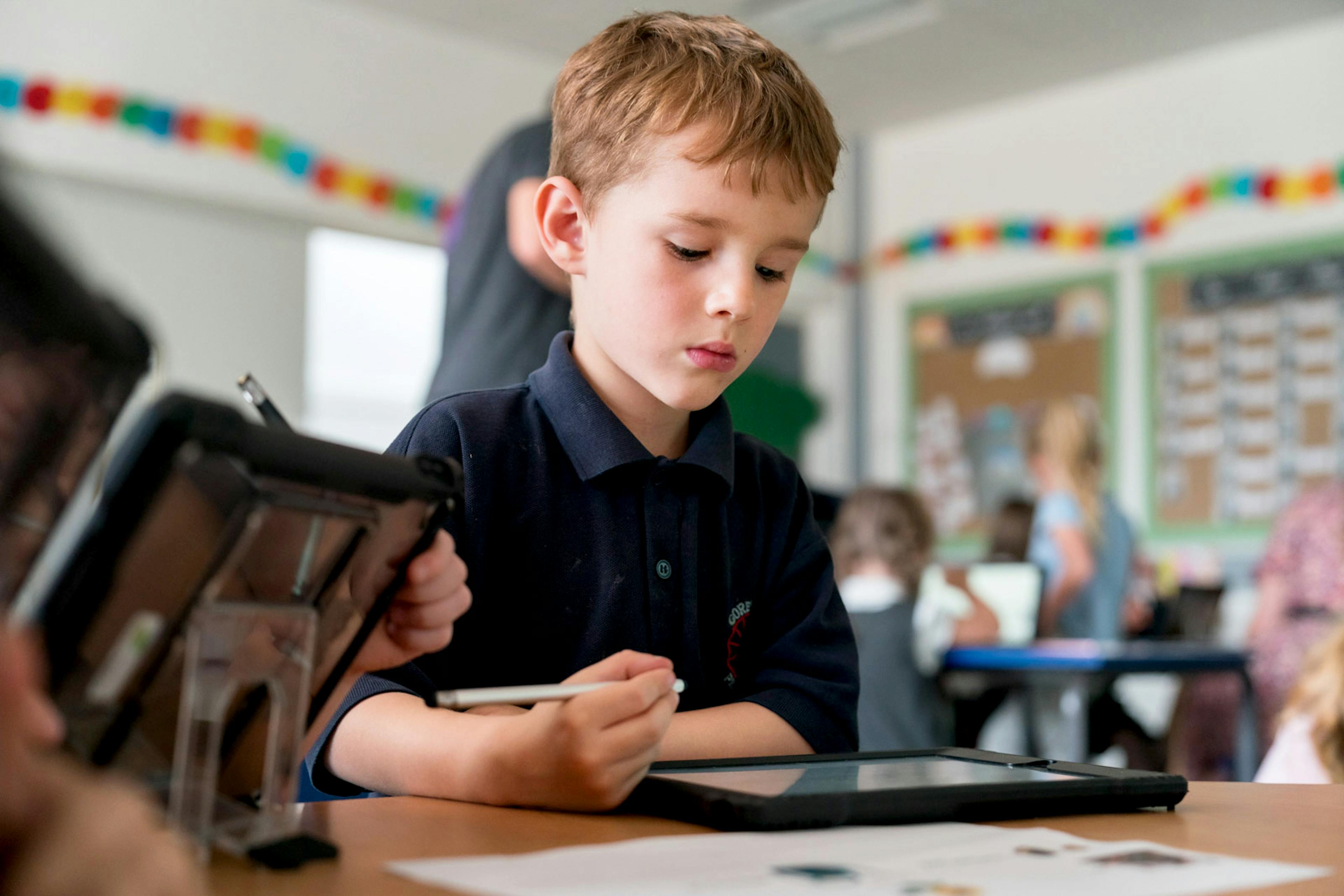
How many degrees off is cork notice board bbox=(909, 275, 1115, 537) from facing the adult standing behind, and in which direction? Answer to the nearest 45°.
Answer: approximately 45° to its left

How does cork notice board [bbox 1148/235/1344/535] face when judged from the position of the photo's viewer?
facing the viewer and to the left of the viewer

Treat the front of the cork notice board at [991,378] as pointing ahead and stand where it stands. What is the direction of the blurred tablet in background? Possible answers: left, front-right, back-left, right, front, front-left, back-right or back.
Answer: front-left

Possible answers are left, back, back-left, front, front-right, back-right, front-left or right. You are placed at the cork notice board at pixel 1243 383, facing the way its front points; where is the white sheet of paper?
front-left

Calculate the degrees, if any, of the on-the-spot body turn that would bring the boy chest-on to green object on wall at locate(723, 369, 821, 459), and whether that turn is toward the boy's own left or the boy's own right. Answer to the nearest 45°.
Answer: approximately 135° to the boy's own left

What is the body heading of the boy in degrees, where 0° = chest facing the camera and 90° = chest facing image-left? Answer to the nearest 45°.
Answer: approximately 315°

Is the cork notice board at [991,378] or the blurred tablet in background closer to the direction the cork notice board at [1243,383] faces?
the blurred tablet in background

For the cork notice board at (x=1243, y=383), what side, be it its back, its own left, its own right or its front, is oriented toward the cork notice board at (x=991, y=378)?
right

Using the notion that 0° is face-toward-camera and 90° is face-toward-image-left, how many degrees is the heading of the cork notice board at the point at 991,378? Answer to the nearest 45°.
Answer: approximately 45°
